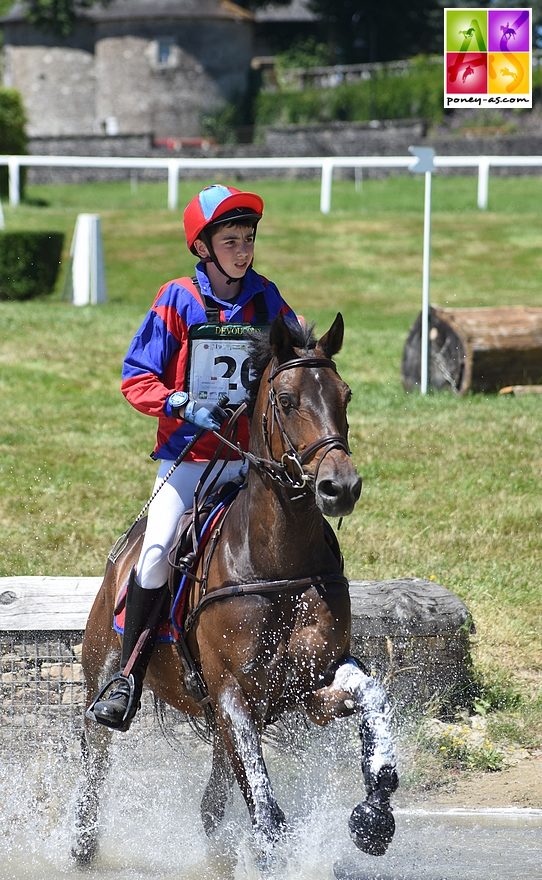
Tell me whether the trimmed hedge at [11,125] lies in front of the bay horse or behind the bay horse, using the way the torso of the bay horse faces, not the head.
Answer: behind

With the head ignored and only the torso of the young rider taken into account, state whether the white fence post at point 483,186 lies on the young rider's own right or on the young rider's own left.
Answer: on the young rider's own left

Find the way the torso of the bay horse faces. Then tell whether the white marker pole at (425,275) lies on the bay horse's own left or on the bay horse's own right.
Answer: on the bay horse's own left

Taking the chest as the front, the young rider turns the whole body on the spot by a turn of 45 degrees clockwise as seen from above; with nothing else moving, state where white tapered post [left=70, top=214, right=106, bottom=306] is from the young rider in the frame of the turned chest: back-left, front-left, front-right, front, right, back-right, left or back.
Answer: back

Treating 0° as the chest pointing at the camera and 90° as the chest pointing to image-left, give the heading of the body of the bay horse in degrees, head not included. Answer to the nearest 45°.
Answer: approximately 315°

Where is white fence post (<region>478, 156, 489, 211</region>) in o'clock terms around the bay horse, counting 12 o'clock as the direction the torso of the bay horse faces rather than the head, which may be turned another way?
The white fence post is roughly at 8 o'clock from the bay horse.

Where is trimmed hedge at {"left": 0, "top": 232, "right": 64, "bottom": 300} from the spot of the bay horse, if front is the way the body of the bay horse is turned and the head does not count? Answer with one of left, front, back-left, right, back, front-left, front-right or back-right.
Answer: back-left

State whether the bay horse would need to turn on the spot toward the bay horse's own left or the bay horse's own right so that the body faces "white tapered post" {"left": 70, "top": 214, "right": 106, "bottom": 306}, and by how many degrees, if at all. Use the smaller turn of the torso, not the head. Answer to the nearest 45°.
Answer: approximately 135° to the bay horse's own left

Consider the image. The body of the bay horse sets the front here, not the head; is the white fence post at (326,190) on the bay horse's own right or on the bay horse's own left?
on the bay horse's own left

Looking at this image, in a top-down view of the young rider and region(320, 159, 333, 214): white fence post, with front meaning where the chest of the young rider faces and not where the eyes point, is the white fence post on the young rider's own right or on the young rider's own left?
on the young rider's own left

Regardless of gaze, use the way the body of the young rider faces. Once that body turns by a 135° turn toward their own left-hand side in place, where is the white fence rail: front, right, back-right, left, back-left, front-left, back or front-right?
front

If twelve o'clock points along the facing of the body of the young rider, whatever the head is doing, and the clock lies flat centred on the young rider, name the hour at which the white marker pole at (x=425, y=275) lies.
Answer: The white marker pole is roughly at 8 o'clock from the young rider.
